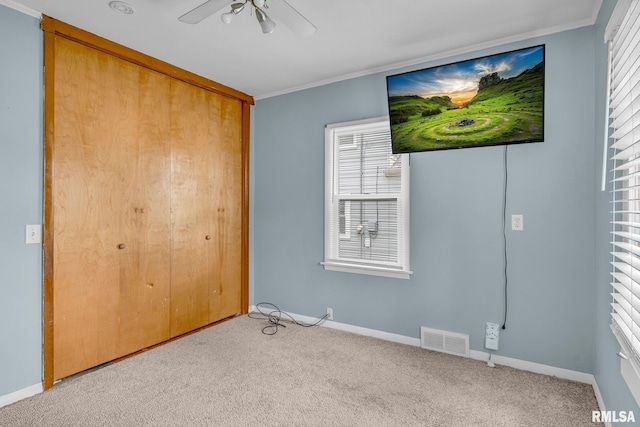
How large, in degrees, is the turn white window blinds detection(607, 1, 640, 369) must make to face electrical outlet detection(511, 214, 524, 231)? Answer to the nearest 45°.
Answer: approximately 45° to its right

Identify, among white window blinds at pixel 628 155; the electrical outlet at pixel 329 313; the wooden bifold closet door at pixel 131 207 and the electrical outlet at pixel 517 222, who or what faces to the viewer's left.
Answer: the white window blinds

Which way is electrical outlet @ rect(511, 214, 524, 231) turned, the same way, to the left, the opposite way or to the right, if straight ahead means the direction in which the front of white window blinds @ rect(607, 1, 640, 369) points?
to the left

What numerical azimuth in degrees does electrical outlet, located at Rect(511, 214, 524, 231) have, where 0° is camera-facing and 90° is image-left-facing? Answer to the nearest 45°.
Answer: approximately 0°

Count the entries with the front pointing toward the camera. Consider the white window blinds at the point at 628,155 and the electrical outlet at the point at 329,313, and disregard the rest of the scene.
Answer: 1

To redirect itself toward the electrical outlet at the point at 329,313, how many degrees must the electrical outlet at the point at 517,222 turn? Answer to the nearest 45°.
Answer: approximately 90° to its right

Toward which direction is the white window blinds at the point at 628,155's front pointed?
to the viewer's left
